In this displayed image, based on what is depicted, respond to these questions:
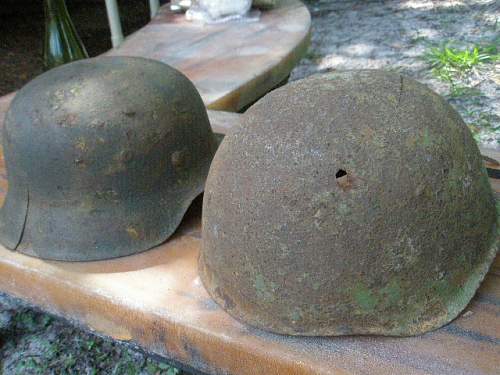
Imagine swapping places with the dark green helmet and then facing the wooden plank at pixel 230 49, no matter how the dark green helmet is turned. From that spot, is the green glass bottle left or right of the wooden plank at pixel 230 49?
left

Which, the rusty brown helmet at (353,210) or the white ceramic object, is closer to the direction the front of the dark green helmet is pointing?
the white ceramic object
